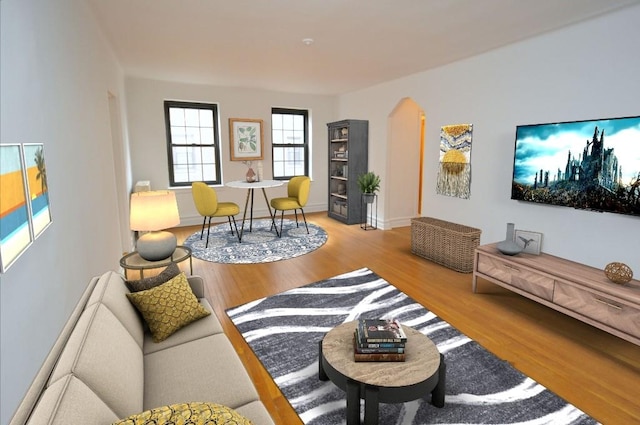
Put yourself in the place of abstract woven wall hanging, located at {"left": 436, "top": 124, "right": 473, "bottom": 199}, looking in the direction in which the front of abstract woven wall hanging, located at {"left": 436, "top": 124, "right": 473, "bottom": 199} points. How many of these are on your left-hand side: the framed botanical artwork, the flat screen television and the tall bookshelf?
1

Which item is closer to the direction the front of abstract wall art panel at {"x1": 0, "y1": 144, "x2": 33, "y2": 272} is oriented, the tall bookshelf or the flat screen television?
the flat screen television

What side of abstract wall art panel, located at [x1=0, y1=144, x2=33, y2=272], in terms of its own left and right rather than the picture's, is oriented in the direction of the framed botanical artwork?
left

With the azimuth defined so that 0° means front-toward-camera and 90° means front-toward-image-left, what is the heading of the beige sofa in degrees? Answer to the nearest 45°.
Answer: approximately 270°

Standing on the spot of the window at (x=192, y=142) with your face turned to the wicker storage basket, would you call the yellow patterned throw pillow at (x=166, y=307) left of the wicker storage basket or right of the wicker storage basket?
right

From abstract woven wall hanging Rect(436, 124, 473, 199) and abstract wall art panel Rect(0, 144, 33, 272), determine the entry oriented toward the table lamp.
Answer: abstract woven wall hanging Rect(436, 124, 473, 199)

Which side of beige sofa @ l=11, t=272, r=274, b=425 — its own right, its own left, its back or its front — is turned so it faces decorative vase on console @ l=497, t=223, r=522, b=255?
front

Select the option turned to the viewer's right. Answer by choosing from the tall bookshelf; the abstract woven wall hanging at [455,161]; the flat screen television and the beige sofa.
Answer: the beige sofa

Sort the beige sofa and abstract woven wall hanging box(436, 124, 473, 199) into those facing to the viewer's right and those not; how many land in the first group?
1

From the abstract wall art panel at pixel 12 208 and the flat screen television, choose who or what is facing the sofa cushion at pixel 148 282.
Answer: the flat screen television

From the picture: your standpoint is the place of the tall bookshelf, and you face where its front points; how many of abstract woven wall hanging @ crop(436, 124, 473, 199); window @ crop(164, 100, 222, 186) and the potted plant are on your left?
2

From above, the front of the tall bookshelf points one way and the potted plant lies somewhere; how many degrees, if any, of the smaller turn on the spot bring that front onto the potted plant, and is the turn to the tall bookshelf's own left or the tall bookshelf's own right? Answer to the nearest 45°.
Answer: approximately 90° to the tall bookshelf's own left

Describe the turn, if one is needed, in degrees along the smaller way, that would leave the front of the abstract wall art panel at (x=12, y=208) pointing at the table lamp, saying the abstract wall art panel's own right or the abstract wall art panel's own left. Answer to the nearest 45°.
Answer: approximately 90° to the abstract wall art panel's own left
